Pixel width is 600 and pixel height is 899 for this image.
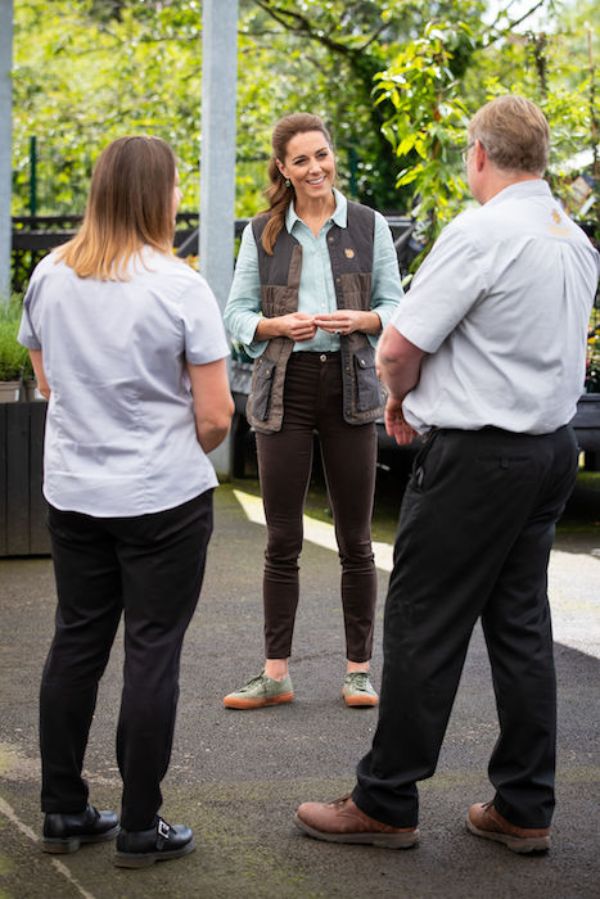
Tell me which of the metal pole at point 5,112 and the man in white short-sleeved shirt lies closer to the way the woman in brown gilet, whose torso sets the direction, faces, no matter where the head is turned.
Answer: the man in white short-sleeved shirt

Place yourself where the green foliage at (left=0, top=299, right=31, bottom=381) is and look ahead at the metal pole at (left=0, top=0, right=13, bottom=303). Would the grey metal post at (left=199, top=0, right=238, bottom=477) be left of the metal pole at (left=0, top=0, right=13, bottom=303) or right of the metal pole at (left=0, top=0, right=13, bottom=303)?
right

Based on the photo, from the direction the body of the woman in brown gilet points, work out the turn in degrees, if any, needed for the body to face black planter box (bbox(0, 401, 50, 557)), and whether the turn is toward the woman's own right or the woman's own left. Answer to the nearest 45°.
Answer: approximately 135° to the woman's own right

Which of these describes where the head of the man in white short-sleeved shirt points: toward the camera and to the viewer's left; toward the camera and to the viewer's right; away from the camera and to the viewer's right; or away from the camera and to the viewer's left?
away from the camera and to the viewer's left

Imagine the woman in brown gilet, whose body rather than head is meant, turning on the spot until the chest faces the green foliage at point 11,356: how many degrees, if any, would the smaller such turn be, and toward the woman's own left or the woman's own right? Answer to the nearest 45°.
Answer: approximately 135° to the woman's own right

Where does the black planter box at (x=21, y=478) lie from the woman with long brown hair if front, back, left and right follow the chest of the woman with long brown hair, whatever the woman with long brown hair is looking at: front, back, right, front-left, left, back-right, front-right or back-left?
front-left

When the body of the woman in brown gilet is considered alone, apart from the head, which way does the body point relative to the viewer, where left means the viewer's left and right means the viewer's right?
facing the viewer

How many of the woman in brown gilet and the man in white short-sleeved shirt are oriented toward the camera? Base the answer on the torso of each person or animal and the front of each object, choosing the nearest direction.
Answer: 1

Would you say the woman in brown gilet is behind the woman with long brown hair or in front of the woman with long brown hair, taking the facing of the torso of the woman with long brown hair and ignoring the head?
in front

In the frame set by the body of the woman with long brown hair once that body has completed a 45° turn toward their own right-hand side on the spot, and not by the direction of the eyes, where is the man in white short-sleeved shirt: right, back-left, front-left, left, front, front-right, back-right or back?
front

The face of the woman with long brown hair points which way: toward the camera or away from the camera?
away from the camera

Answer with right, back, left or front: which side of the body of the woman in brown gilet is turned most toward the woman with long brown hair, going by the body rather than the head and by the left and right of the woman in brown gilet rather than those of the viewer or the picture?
front

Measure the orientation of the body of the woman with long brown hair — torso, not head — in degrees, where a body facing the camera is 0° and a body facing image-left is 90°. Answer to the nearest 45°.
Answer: approximately 225°

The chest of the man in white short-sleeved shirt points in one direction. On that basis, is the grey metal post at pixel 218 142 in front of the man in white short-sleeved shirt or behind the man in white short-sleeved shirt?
in front

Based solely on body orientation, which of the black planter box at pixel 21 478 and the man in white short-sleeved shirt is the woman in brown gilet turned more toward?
the man in white short-sleeved shirt
